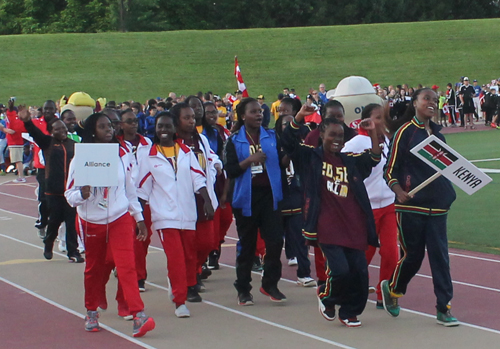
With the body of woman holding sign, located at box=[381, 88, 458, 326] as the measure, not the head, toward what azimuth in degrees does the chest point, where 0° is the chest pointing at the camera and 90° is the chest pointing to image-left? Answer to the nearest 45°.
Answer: approximately 315°

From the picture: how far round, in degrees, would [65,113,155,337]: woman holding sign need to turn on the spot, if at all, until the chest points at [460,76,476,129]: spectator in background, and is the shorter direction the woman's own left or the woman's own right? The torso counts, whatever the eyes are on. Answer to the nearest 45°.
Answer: approximately 135° to the woman's own left

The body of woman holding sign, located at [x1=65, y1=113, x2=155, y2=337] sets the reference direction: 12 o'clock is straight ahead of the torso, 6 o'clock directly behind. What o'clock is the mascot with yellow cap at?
The mascot with yellow cap is roughly at 6 o'clock from the woman holding sign.

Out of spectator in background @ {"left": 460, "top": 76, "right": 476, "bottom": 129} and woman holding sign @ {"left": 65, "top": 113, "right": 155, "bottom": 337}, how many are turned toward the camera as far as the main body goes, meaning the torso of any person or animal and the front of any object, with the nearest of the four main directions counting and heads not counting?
2

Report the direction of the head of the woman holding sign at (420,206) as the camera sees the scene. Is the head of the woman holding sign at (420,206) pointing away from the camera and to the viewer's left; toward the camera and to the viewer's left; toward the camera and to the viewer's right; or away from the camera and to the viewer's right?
toward the camera and to the viewer's right

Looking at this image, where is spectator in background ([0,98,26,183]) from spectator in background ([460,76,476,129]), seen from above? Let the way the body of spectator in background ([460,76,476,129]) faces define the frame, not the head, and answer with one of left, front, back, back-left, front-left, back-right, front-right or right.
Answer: front-right

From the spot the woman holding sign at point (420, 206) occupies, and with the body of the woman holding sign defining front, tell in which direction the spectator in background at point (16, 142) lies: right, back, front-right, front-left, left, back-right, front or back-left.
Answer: back

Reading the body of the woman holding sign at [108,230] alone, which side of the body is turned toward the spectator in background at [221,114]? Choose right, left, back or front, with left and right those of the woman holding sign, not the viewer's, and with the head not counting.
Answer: back

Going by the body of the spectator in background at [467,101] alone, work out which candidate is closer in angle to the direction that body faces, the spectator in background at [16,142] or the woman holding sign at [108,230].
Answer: the woman holding sign
